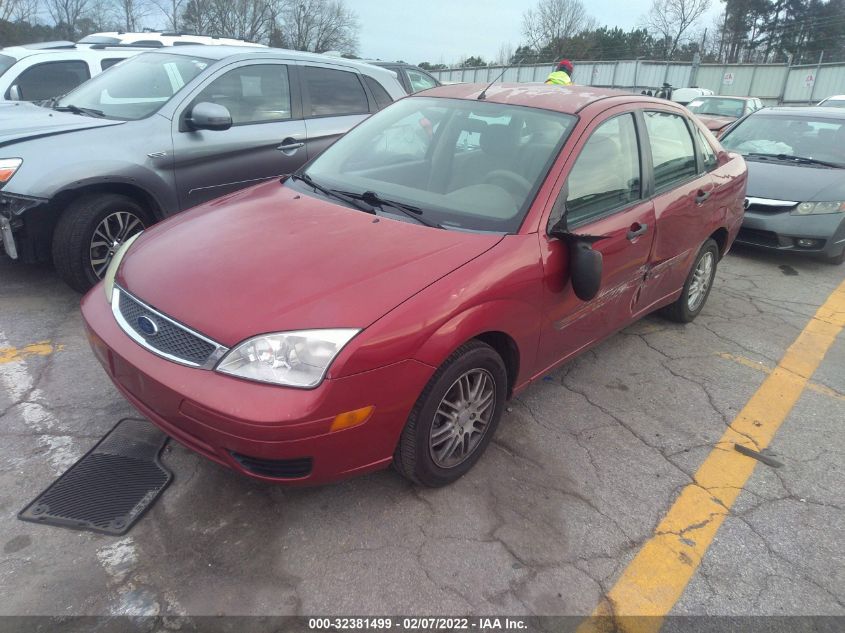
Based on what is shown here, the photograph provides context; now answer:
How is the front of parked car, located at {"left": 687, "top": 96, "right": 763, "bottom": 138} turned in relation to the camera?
facing the viewer and to the left of the viewer

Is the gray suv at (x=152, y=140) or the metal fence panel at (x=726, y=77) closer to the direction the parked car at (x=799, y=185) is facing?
the gray suv

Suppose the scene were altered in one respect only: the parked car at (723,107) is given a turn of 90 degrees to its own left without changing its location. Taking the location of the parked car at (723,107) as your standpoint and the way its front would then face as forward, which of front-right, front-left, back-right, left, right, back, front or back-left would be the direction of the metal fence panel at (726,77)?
back-left

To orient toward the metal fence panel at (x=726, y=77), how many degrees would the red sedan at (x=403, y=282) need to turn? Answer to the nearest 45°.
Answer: approximately 180°

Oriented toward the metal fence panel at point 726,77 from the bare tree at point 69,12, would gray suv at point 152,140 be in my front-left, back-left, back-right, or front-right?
front-right

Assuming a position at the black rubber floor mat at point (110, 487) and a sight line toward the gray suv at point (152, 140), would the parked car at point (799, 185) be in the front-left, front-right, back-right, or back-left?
front-right

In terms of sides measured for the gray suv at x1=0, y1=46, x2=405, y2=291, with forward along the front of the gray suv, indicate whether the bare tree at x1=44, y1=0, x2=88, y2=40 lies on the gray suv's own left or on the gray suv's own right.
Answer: on the gray suv's own right

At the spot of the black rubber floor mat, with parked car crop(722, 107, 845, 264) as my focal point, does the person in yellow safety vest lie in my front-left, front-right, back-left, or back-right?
front-left

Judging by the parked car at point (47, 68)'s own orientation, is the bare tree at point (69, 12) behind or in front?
behind

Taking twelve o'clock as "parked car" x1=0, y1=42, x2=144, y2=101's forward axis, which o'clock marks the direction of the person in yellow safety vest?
The person in yellow safety vest is roughly at 6 o'clock from the parked car.

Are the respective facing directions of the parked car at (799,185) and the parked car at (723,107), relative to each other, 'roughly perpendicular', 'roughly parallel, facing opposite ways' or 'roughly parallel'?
roughly parallel
